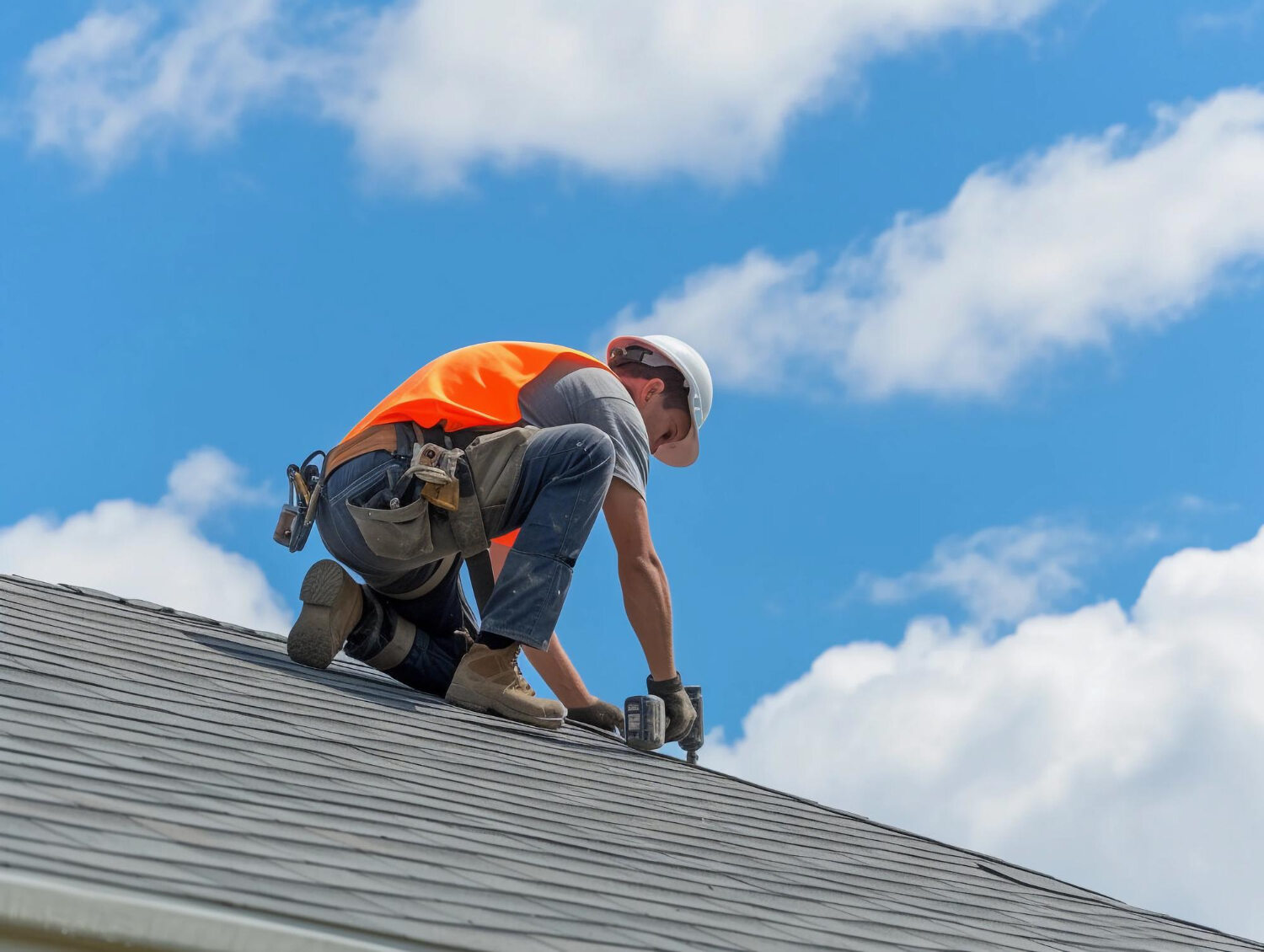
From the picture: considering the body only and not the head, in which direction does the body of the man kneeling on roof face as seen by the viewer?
to the viewer's right

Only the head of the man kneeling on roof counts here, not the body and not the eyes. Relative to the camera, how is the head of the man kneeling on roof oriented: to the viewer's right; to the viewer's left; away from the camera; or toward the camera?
to the viewer's right
